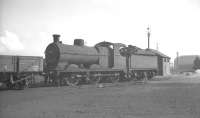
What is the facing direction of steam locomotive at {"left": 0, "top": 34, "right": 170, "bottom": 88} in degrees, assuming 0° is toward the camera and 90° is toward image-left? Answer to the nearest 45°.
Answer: approximately 45°
